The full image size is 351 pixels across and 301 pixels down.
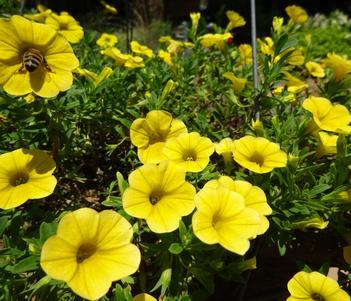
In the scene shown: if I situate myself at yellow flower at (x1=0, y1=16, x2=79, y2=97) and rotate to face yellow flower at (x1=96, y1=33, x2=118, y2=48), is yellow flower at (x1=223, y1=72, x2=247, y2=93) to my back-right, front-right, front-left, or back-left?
front-right

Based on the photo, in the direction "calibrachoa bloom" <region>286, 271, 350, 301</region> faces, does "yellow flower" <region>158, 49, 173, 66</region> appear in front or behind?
behind

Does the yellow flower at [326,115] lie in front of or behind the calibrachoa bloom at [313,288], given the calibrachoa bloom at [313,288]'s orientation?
behind

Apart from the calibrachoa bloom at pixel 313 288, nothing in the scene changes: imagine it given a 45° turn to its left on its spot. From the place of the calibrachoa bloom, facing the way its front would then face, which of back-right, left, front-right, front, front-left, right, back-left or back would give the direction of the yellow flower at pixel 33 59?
back-right

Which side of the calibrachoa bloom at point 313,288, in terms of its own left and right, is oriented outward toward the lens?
front

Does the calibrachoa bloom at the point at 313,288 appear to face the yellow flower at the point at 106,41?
no

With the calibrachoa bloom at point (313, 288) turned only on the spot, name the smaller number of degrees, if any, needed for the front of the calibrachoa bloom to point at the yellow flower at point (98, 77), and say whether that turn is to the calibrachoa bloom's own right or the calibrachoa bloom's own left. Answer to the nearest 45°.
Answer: approximately 135° to the calibrachoa bloom's own right

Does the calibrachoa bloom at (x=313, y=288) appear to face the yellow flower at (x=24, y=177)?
no
